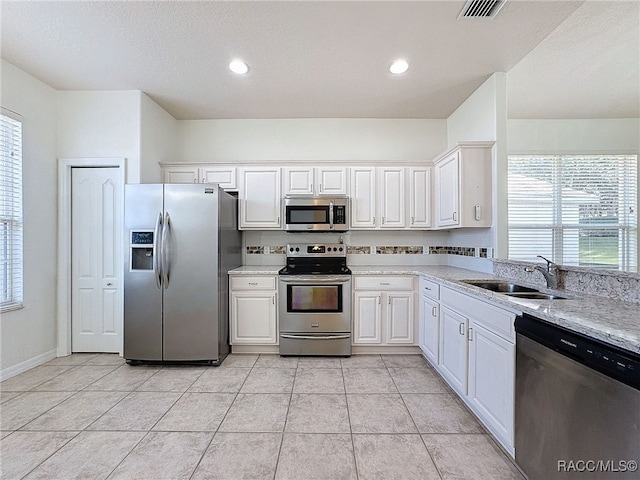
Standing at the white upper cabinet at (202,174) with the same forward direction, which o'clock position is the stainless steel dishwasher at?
The stainless steel dishwasher is roughly at 11 o'clock from the white upper cabinet.

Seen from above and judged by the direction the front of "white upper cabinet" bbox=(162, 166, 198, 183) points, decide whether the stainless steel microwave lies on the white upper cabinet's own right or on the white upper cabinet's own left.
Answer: on the white upper cabinet's own left

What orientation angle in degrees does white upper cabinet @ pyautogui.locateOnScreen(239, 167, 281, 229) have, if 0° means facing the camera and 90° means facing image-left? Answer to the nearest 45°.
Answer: approximately 0°

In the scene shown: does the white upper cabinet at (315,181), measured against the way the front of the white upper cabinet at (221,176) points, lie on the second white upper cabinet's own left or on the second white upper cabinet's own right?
on the second white upper cabinet's own left

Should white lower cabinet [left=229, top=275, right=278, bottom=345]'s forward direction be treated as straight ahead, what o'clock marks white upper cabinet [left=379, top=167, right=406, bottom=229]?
The white upper cabinet is roughly at 9 o'clock from the white lower cabinet.

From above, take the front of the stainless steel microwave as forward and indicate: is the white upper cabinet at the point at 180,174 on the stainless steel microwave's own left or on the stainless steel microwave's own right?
on the stainless steel microwave's own right

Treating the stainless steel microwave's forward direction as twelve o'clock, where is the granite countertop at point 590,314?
The granite countertop is roughly at 11 o'clock from the stainless steel microwave.
